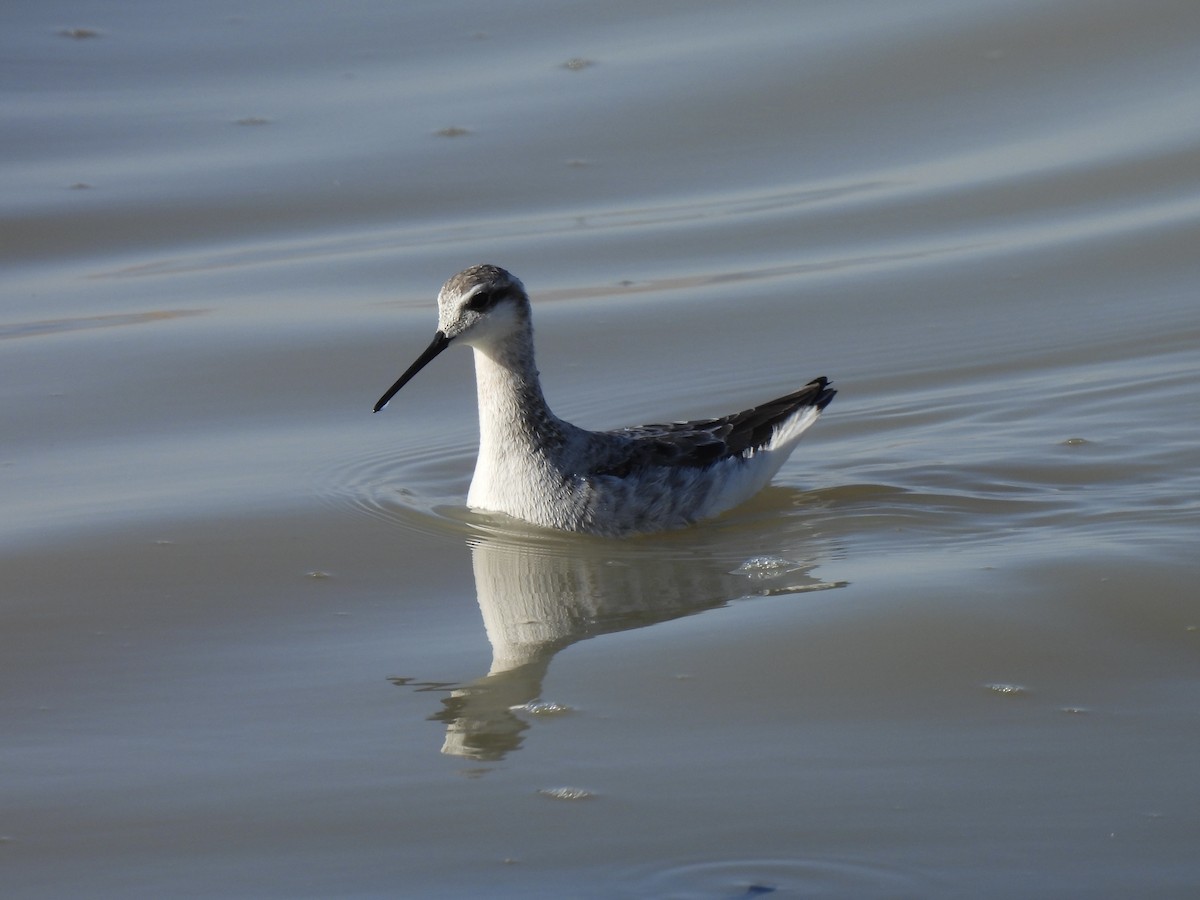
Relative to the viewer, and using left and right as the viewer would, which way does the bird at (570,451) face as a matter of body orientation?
facing to the left of the viewer
